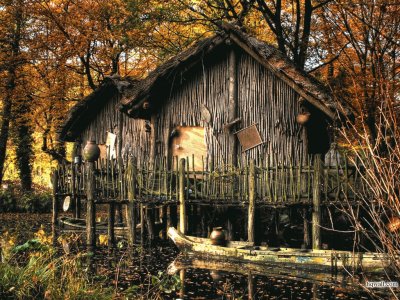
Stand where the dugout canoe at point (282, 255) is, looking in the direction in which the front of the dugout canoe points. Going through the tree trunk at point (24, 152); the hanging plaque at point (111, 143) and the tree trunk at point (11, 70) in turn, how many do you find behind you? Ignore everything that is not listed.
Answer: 0

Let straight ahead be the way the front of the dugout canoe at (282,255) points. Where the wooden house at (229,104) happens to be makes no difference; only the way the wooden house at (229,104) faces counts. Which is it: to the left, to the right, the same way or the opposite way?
to the left

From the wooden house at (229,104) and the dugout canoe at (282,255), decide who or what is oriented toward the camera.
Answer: the wooden house

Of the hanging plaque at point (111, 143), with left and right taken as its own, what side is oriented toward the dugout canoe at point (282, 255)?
front

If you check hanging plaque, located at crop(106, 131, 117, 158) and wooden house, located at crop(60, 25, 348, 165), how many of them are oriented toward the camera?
2

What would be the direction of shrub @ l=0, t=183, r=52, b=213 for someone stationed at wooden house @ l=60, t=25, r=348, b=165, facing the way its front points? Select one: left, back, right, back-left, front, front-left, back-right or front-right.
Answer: back-right

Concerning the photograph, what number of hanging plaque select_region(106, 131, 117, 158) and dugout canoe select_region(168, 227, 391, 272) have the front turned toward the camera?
1

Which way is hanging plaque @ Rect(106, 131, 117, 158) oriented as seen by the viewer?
toward the camera

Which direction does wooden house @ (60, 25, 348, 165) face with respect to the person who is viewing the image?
facing the viewer

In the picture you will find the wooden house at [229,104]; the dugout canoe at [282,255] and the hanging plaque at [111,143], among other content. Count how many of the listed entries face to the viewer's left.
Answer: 1

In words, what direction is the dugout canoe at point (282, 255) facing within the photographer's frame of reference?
facing to the left of the viewer

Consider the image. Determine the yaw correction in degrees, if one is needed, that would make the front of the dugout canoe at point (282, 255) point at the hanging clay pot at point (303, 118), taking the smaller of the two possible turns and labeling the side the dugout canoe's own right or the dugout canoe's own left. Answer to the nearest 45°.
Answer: approximately 90° to the dugout canoe's own right

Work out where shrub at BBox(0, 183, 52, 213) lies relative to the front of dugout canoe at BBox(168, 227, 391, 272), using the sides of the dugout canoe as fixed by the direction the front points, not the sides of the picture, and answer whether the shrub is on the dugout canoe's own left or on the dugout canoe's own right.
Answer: on the dugout canoe's own right

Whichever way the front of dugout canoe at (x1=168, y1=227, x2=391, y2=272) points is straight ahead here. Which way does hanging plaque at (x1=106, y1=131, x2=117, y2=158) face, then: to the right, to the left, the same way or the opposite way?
to the left

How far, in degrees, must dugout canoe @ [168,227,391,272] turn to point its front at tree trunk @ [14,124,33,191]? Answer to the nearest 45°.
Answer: approximately 45° to its right
